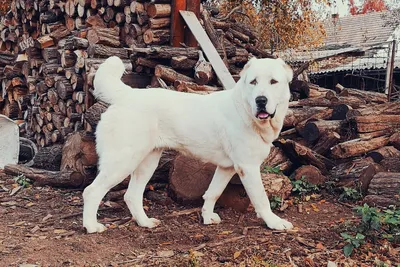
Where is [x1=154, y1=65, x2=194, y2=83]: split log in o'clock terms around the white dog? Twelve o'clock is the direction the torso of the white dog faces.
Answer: The split log is roughly at 9 o'clock from the white dog.

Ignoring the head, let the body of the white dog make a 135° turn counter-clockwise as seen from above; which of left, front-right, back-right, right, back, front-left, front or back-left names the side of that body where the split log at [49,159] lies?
front

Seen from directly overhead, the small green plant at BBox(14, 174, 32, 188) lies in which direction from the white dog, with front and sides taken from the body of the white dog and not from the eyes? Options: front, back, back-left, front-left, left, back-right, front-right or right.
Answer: back-left

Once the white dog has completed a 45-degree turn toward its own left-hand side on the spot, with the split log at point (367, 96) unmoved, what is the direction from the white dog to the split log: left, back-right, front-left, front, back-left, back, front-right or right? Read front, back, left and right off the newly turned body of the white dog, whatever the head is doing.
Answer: front

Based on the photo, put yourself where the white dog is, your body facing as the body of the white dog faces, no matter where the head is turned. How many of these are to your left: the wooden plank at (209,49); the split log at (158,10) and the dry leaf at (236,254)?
2

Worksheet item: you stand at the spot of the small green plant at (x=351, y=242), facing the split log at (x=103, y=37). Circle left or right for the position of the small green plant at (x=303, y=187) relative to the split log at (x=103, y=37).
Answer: right

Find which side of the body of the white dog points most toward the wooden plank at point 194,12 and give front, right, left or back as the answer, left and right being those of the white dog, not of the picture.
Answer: left

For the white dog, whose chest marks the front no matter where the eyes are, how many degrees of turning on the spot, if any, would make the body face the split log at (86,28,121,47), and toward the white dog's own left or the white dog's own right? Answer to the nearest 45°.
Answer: approximately 90° to the white dog's own left

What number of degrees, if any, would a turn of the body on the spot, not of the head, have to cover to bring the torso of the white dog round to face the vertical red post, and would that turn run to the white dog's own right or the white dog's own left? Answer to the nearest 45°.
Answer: approximately 90° to the white dog's own left

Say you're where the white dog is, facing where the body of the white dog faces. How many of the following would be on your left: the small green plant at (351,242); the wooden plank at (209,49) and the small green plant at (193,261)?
1

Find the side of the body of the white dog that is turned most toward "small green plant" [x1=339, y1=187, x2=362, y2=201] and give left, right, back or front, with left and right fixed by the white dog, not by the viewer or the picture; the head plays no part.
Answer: front

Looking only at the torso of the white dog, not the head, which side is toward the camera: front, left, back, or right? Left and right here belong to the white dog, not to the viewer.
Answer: right

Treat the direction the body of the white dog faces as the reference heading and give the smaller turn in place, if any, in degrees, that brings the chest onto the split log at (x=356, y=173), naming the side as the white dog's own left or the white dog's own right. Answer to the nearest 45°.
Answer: approximately 45° to the white dog's own left

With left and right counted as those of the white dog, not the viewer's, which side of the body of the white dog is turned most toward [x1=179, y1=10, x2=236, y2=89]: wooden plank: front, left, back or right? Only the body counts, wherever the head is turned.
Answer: left

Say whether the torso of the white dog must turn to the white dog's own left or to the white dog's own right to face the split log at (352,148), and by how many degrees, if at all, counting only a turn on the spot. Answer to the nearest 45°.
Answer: approximately 45° to the white dog's own left

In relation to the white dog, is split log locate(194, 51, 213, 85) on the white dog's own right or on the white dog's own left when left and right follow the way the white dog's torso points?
on the white dog's own left

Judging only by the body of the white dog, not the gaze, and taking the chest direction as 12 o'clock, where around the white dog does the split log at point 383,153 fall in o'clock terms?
The split log is roughly at 11 o'clock from the white dog.
